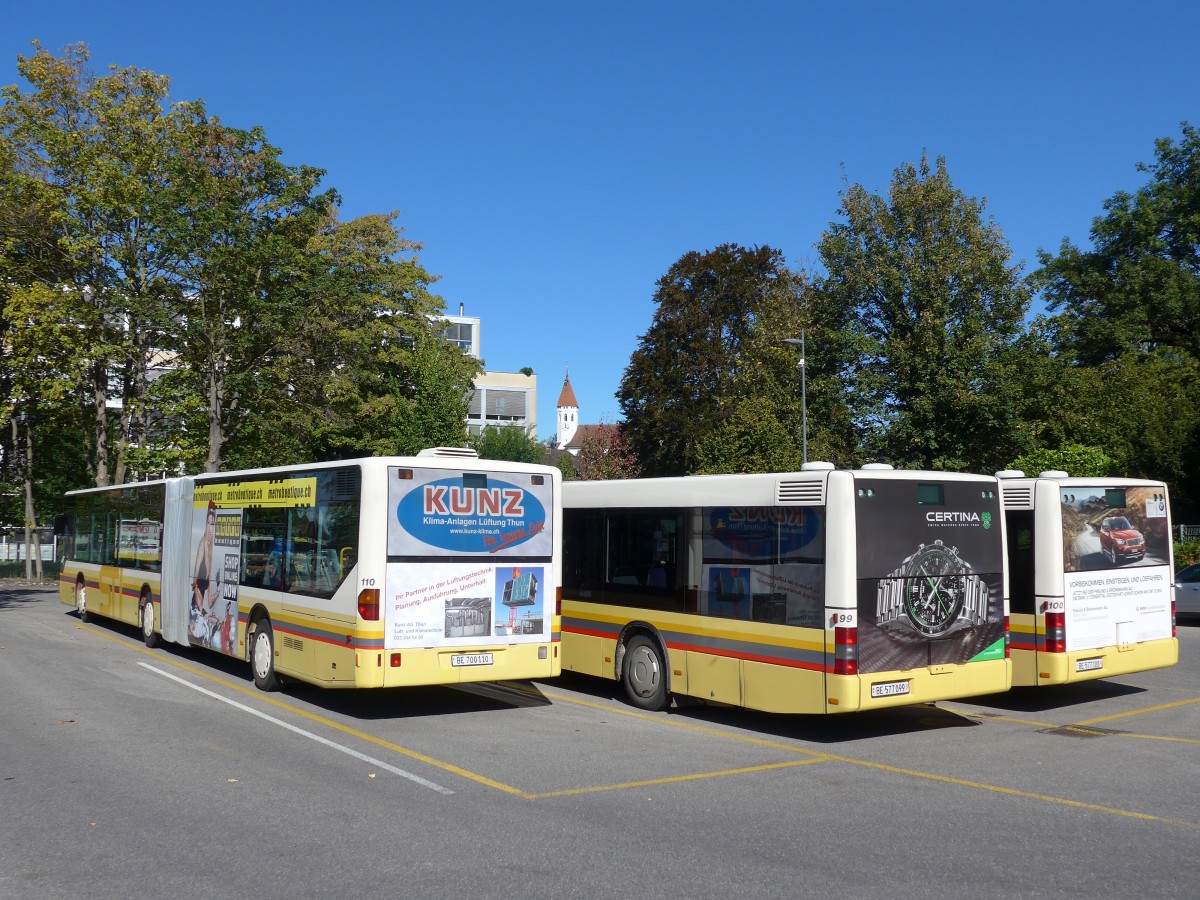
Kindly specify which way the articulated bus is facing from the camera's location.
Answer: facing away from the viewer and to the left of the viewer

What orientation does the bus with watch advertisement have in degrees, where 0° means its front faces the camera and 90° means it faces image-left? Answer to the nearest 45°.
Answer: approximately 135°

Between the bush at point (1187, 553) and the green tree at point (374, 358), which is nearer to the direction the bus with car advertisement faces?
the green tree

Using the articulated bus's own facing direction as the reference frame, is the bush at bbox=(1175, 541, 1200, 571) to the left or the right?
on its right

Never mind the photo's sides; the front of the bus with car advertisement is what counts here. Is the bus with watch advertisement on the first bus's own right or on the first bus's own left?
on the first bus's own left

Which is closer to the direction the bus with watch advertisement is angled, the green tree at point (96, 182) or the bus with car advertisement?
the green tree

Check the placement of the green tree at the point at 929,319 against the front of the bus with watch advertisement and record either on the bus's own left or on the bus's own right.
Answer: on the bus's own right

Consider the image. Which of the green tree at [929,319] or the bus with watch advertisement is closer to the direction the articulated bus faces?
the green tree

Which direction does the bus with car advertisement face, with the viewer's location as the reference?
facing away from the viewer and to the left of the viewer

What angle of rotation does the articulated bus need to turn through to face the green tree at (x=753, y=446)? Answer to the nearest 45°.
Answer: approximately 90° to its right
